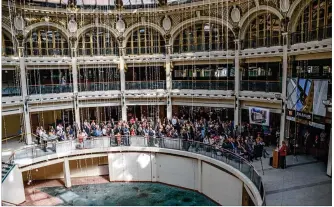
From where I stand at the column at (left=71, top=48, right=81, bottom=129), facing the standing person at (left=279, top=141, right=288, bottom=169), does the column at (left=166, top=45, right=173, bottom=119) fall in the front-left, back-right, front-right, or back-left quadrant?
front-left

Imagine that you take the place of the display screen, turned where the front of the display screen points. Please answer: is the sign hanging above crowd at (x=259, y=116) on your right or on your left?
on your right

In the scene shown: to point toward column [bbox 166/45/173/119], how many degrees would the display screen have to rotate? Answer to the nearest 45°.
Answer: approximately 90° to its right

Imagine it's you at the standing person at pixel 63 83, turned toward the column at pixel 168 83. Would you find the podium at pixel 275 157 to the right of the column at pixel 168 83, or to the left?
right

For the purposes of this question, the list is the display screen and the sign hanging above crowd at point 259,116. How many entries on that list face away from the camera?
0

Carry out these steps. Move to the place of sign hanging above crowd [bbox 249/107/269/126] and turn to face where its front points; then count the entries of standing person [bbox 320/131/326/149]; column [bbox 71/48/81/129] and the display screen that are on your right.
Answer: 1

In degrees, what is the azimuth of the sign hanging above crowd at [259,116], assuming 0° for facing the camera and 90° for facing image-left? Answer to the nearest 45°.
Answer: approximately 0°

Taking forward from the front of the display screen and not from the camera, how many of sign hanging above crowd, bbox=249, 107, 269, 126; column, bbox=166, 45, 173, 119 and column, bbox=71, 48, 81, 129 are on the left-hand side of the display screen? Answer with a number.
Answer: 0

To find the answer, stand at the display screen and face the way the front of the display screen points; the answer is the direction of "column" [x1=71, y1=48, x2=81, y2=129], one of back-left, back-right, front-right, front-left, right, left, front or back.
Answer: front-right

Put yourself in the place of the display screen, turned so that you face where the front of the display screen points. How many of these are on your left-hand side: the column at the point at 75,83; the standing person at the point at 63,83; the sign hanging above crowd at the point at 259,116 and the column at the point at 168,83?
0

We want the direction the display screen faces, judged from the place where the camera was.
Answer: facing the viewer and to the left of the viewer

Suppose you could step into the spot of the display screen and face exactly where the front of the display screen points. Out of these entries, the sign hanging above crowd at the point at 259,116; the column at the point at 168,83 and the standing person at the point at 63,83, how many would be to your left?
0

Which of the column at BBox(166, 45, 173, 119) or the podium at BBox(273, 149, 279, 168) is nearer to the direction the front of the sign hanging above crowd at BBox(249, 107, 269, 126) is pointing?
the podium

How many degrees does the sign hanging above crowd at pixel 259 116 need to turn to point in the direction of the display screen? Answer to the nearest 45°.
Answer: approximately 45° to its left

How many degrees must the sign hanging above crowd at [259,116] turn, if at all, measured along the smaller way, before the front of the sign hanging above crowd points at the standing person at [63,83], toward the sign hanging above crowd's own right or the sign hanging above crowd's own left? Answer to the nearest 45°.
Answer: approximately 90° to the sign hanging above crowd's own right

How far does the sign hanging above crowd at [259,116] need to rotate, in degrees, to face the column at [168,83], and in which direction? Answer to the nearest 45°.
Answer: approximately 135° to its right
